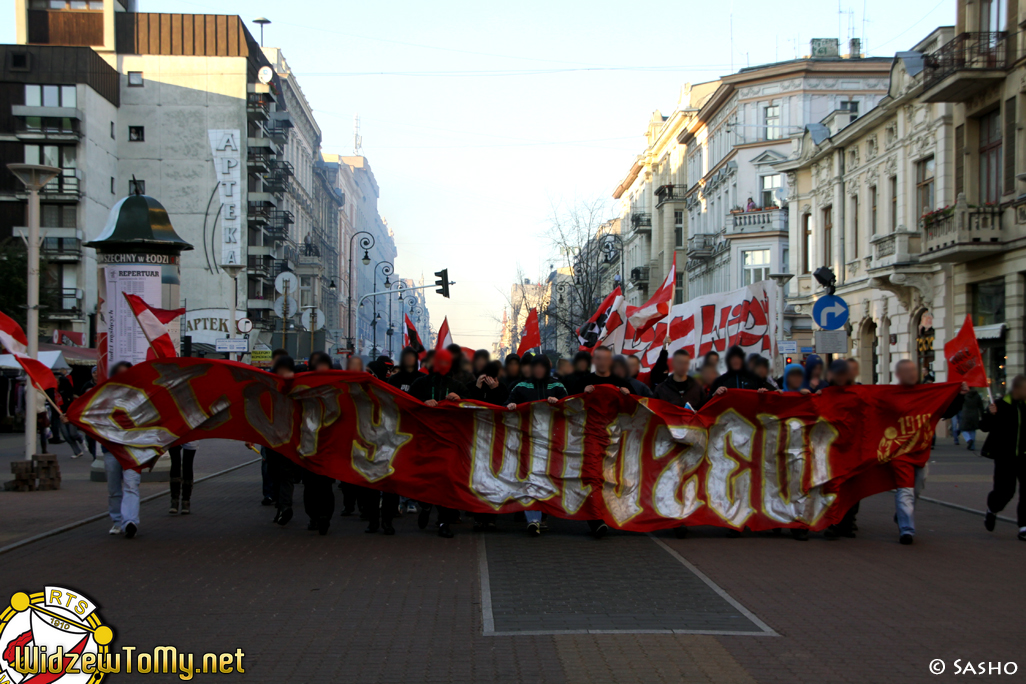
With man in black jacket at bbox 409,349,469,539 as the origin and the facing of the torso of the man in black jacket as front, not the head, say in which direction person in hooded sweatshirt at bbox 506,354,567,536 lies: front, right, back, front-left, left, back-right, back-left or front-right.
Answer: left

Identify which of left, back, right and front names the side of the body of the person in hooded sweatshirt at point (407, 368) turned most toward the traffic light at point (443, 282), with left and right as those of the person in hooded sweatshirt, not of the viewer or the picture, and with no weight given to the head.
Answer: back

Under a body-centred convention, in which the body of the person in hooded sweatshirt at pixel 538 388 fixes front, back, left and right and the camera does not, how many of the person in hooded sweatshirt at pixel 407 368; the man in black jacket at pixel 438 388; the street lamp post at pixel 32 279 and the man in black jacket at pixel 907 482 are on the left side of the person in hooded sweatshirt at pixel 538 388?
1

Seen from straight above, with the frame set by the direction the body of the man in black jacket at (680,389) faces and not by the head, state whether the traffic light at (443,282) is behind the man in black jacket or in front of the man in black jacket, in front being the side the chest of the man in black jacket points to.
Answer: behind

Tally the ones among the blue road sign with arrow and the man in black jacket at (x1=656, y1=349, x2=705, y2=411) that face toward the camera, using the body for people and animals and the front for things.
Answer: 2

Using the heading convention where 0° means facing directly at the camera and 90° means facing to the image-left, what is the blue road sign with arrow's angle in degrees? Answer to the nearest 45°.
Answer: approximately 0°

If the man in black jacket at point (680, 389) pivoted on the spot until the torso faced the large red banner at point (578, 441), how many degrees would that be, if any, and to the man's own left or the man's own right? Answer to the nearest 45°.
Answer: approximately 45° to the man's own right

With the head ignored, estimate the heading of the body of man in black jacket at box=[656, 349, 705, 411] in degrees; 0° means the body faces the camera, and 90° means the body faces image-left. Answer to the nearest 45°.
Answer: approximately 0°

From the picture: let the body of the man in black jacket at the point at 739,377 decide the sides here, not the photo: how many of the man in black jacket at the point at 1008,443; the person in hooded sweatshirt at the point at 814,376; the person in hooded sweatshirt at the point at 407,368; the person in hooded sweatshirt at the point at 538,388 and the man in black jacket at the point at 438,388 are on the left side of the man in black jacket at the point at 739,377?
2

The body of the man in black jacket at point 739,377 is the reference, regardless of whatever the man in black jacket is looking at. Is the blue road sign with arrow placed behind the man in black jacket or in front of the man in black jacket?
behind
